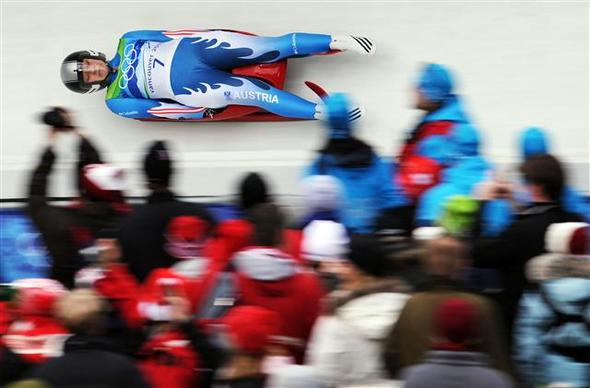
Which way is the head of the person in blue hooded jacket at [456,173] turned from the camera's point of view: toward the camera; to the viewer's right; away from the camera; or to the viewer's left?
away from the camera

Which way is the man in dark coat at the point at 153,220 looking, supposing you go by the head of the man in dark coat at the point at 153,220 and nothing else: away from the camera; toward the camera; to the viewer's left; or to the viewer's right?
away from the camera

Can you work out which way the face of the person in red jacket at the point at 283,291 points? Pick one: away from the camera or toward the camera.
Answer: away from the camera

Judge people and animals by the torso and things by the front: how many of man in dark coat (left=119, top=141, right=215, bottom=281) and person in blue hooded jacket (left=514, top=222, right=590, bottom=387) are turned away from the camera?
2

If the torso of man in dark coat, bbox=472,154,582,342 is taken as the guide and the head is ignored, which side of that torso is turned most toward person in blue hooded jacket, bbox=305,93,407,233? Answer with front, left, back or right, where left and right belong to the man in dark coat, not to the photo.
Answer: front

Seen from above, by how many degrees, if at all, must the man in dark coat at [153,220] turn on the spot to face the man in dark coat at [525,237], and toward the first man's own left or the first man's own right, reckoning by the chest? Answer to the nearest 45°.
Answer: approximately 90° to the first man's own right

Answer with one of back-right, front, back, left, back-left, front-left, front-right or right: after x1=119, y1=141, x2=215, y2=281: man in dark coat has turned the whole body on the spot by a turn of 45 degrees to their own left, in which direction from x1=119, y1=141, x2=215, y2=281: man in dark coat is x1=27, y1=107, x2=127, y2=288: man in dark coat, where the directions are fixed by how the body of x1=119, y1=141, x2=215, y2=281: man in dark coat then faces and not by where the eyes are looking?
front

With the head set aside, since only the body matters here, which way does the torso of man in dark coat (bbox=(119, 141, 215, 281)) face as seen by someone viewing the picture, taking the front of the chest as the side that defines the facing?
away from the camera

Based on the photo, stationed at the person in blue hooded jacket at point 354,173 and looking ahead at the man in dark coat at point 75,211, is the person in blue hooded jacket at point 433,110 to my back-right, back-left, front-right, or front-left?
back-right

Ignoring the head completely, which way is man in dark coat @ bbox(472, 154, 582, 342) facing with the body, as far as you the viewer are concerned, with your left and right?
facing away from the viewer and to the left of the viewer

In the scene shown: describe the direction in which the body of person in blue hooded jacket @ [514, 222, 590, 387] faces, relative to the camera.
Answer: away from the camera
